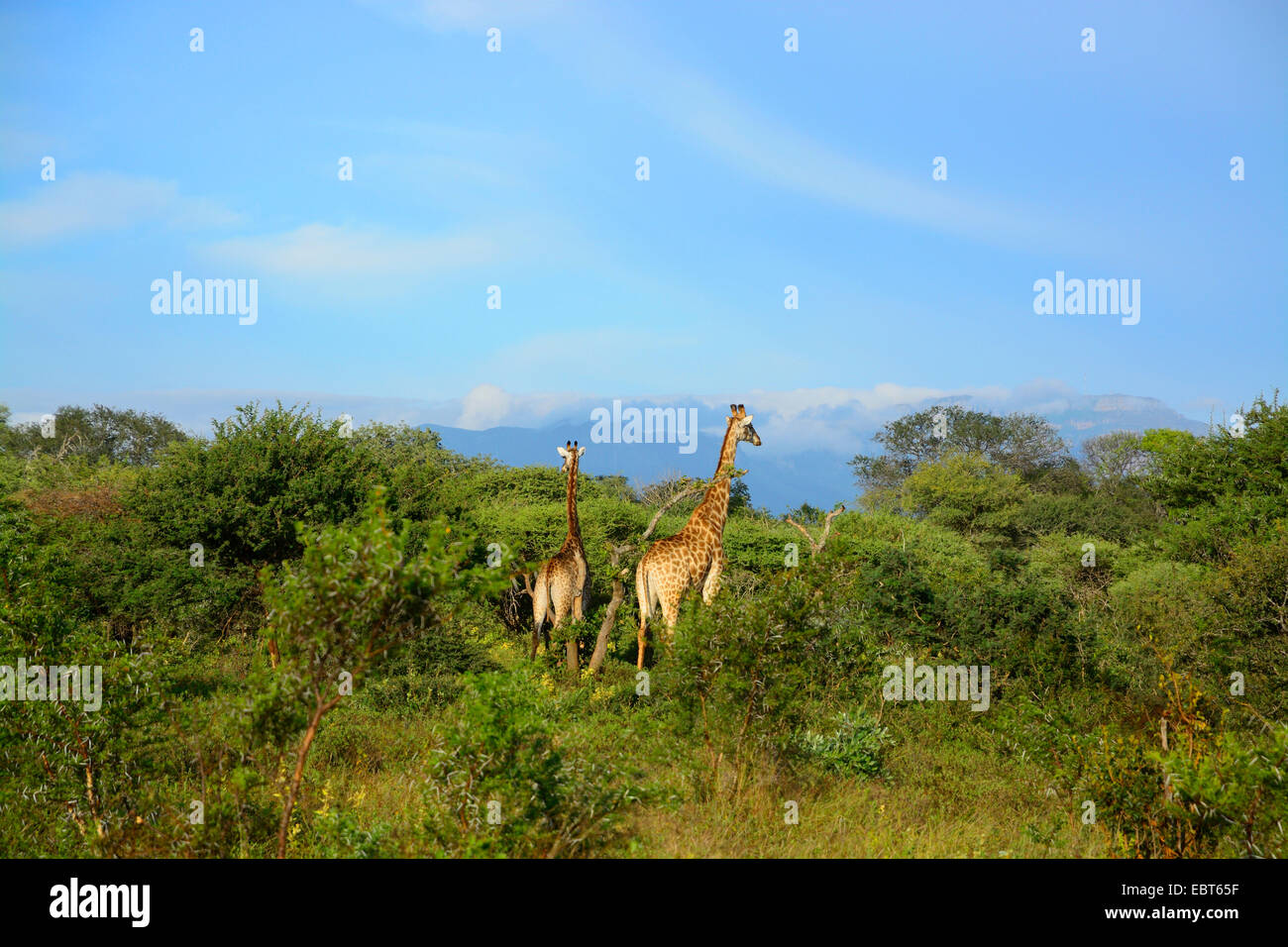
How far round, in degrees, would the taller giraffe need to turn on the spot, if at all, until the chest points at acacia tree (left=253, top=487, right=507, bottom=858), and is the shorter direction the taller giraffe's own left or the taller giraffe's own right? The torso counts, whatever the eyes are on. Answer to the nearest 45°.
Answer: approximately 135° to the taller giraffe's own right

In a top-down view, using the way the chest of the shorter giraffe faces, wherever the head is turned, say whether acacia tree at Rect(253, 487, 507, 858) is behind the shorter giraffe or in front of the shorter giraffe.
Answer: behind

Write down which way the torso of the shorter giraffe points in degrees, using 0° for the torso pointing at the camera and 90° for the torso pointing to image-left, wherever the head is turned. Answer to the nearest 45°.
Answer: approximately 225°

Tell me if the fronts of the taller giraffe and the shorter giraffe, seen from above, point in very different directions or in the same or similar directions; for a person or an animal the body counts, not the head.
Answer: same or similar directions

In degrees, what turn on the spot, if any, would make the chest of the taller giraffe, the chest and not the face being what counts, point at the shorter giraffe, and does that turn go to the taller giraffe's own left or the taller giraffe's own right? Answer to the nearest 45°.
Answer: approximately 90° to the taller giraffe's own left

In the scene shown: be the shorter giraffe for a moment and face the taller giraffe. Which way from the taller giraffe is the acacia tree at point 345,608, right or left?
right

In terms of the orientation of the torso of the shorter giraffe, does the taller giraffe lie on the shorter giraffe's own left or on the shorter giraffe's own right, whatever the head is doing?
on the shorter giraffe's own right

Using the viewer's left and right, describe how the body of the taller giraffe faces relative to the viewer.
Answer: facing away from the viewer and to the right of the viewer

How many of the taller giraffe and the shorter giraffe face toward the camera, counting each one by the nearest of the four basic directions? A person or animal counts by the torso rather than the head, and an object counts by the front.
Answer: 0

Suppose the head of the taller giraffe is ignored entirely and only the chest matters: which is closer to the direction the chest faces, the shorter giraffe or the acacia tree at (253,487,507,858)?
the shorter giraffe
